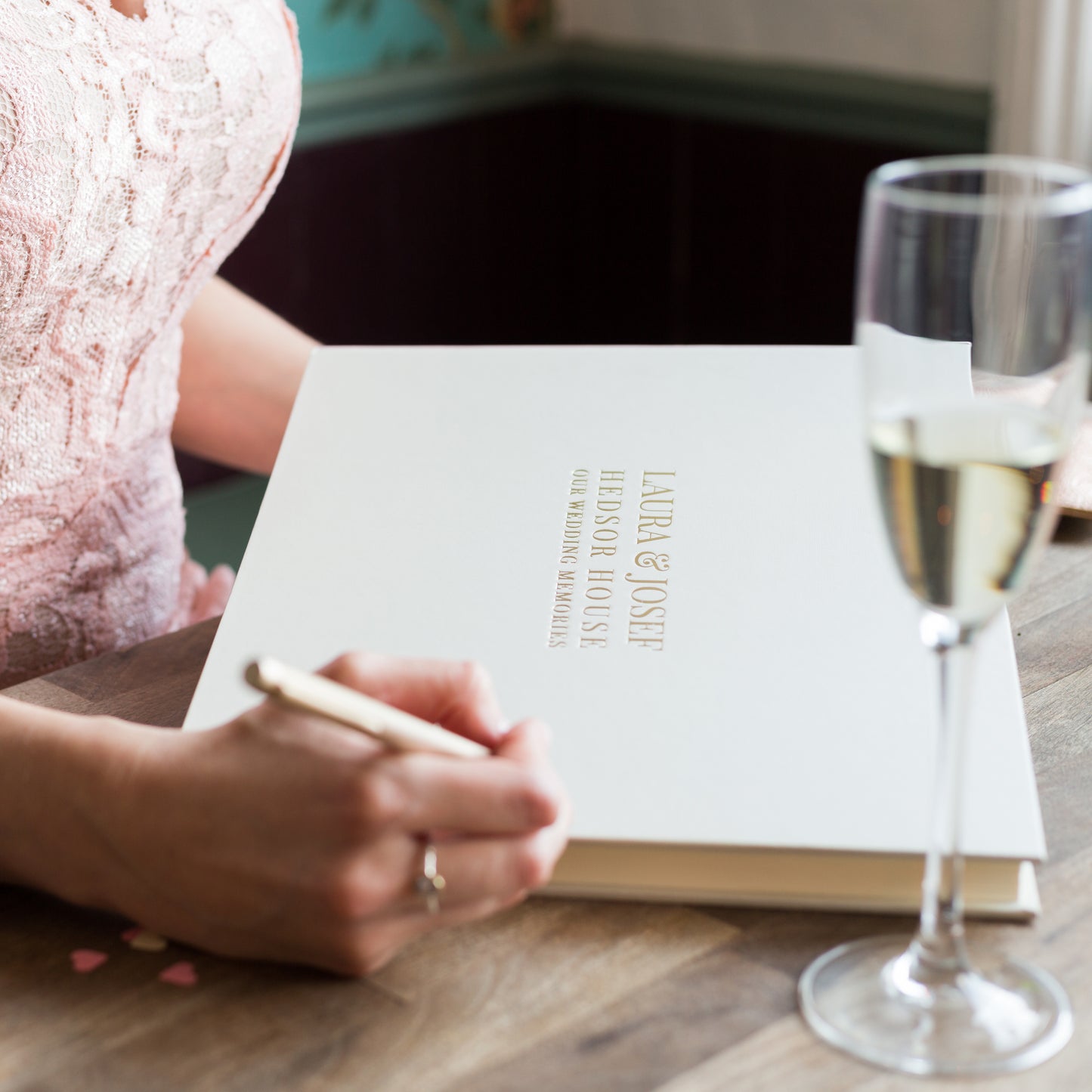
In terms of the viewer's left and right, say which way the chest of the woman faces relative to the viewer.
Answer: facing the viewer and to the right of the viewer
